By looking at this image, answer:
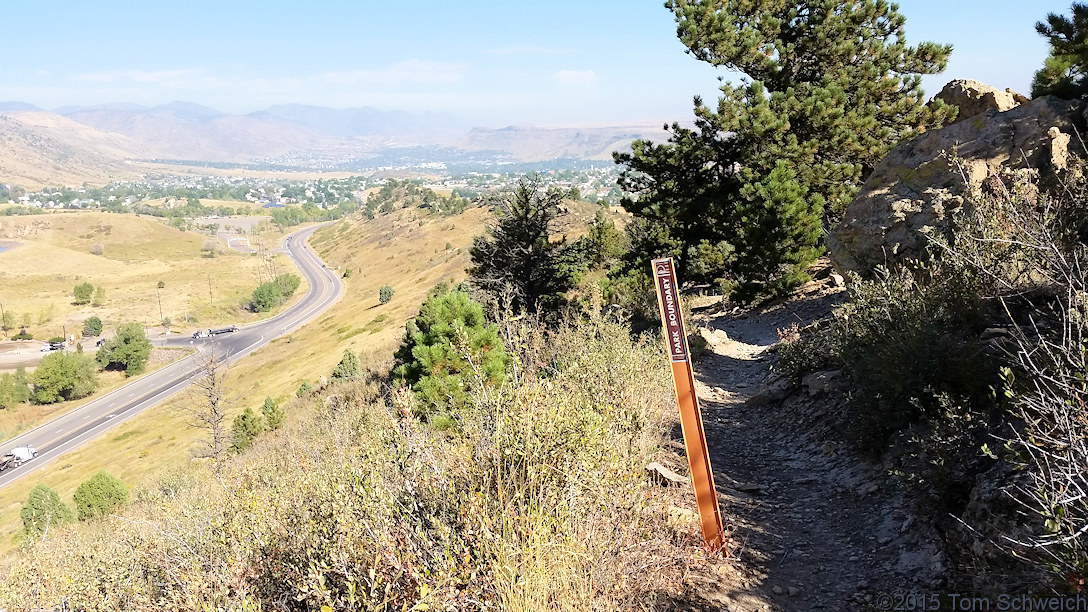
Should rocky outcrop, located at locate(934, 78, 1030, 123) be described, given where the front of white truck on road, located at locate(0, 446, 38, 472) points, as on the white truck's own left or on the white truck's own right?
on the white truck's own right

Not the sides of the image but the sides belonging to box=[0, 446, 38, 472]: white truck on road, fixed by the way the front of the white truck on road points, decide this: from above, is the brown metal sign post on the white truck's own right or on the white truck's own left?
on the white truck's own right

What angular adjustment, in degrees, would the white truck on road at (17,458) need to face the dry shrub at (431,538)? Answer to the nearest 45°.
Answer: approximately 135° to its right

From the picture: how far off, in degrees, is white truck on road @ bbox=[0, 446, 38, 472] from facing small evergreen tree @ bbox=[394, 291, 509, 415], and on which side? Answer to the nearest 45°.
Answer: approximately 135° to its right

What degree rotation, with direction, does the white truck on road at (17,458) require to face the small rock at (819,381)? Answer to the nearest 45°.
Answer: approximately 135° to its right

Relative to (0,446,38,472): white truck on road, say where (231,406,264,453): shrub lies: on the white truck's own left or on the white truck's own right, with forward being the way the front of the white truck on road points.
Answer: on the white truck's own right

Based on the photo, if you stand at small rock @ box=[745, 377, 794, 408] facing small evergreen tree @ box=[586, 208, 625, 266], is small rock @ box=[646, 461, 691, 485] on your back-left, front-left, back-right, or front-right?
back-left

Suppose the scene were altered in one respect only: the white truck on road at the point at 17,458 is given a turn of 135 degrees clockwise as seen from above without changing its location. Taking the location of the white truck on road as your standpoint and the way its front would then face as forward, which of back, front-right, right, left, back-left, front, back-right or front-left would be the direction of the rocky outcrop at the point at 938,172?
front
